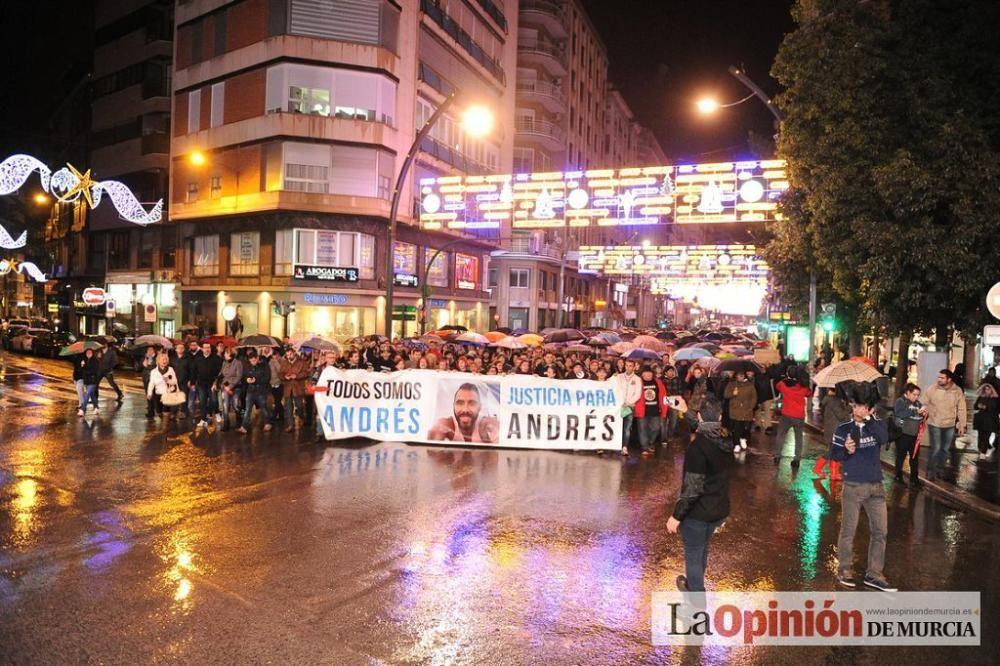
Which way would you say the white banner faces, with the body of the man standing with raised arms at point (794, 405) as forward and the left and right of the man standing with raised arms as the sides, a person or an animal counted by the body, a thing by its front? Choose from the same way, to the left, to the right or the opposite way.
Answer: the opposite way

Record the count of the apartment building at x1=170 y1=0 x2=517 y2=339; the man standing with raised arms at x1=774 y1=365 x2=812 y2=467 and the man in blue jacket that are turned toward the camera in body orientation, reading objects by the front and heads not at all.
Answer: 2

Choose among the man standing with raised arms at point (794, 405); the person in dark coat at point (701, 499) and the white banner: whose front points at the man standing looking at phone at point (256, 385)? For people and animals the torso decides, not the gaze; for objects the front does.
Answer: the person in dark coat

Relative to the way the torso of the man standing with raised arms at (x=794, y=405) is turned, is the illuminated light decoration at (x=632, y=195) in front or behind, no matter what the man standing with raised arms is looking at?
in front

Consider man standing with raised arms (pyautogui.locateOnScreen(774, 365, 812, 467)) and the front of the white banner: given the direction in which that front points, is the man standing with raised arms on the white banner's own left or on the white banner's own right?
on the white banner's own left

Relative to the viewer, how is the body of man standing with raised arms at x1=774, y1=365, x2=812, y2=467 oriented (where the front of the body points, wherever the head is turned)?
away from the camera

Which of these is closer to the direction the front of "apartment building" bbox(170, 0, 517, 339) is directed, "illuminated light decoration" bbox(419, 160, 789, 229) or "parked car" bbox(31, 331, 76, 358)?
the illuminated light decoration

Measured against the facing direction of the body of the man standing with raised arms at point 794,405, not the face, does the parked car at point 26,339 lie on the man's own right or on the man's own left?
on the man's own left

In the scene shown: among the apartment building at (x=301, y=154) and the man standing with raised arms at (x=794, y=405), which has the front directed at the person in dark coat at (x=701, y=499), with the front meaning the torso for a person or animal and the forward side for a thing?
the apartment building

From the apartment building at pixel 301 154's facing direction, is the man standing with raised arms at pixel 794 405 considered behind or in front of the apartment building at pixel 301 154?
in front

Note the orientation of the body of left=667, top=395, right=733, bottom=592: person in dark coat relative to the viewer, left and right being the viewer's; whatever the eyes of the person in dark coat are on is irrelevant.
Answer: facing away from the viewer and to the left of the viewer

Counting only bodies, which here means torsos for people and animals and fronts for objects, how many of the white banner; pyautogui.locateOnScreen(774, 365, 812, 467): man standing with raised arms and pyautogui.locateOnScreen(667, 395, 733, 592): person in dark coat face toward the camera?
1

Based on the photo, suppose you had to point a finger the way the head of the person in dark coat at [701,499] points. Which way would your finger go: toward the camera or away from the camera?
away from the camera

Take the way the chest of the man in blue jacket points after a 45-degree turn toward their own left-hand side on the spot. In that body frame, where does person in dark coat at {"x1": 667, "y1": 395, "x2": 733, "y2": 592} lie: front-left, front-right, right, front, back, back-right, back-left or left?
right

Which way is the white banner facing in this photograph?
toward the camera

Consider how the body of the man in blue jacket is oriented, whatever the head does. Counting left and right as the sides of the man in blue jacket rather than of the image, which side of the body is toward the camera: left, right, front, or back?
front

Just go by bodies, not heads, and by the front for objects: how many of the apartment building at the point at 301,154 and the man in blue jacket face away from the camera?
0

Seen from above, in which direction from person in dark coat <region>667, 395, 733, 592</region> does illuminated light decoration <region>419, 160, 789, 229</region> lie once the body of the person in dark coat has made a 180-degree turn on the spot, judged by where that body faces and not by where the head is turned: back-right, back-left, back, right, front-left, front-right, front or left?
back-left

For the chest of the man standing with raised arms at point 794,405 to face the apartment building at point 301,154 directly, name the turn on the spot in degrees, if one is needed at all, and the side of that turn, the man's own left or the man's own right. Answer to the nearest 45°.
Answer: approximately 45° to the man's own left

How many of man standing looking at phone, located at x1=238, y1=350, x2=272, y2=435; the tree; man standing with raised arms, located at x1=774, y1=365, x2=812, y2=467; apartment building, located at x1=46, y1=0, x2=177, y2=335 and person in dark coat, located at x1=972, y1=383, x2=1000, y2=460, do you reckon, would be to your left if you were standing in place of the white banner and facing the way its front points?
3
